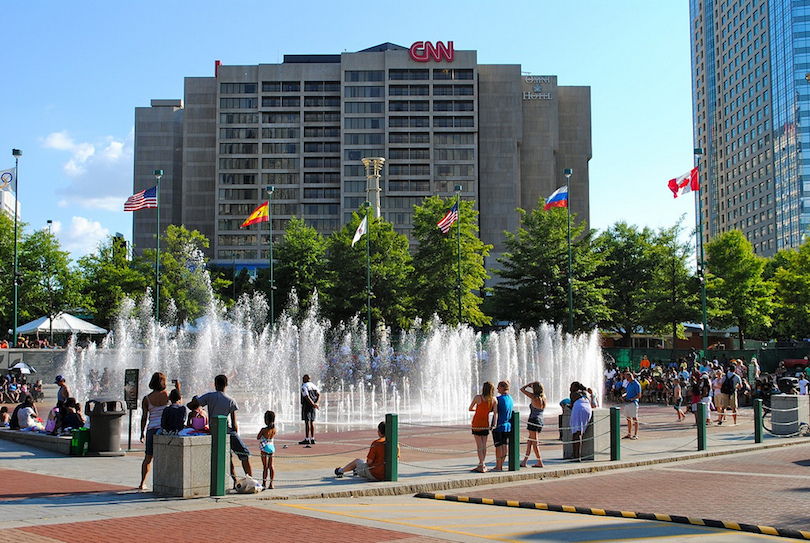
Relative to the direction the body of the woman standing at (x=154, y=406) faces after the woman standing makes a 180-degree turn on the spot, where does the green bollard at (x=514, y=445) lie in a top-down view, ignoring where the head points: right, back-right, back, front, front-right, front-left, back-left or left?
back-left

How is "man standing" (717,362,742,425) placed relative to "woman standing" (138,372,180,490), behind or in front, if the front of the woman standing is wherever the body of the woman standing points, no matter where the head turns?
in front

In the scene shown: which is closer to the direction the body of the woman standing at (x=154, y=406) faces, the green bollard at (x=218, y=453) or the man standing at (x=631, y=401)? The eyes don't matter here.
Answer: the man standing

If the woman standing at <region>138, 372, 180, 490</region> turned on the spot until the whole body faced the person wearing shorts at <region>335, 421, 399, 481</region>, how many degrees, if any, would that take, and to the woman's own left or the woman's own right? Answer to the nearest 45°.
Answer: approximately 45° to the woman's own right

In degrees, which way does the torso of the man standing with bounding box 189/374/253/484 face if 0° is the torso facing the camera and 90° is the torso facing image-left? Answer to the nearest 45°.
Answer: approximately 180°

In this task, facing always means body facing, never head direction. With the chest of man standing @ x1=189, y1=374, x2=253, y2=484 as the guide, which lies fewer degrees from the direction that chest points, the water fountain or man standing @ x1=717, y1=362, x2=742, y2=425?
the water fountain

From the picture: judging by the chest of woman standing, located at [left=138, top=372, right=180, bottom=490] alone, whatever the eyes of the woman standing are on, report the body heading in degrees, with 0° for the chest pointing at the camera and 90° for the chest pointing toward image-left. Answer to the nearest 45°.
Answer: approximately 225°

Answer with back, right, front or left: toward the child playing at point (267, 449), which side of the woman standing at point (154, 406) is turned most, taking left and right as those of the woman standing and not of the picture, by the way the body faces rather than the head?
right

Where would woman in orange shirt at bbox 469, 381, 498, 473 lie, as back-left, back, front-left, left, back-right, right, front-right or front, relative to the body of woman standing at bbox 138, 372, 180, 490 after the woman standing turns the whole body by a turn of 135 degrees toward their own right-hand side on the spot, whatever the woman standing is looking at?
left

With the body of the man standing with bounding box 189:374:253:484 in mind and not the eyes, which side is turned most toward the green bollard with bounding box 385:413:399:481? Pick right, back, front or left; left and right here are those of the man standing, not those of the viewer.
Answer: right

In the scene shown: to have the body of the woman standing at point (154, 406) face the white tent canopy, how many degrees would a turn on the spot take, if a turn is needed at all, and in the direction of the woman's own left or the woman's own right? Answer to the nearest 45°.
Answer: approximately 45° to the woman's own left

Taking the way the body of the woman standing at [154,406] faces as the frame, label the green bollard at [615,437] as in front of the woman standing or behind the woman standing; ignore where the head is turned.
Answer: in front

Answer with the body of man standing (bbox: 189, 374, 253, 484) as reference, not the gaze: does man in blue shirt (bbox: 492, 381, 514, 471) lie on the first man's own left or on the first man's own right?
on the first man's own right

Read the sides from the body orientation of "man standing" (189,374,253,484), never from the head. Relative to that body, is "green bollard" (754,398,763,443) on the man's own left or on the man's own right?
on the man's own right

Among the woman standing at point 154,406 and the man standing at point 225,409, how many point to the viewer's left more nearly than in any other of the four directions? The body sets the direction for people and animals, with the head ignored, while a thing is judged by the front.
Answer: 0

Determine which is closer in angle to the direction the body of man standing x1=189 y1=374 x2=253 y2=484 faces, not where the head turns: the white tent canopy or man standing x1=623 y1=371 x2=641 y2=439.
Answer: the white tent canopy
